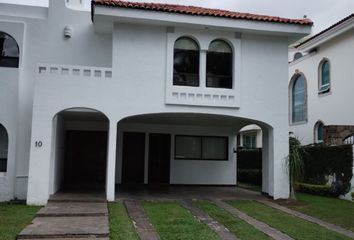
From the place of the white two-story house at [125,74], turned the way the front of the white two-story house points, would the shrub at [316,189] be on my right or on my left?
on my left

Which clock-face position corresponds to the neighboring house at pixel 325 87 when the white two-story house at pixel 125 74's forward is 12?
The neighboring house is roughly at 8 o'clock from the white two-story house.

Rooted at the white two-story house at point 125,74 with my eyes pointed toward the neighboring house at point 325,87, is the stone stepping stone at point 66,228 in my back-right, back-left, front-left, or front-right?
back-right

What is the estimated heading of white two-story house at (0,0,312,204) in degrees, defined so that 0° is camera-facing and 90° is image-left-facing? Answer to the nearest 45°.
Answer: approximately 0°
